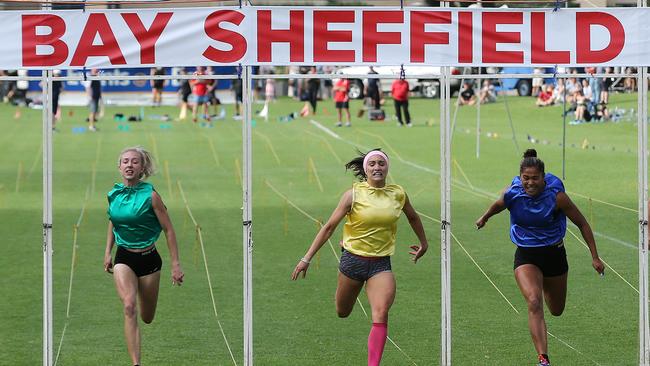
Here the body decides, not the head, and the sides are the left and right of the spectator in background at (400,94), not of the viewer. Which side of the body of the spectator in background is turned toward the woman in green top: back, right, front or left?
front

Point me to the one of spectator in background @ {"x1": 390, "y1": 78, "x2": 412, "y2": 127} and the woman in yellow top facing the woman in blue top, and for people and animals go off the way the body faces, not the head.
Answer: the spectator in background

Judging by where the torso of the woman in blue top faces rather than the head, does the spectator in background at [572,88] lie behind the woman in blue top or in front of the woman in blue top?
behind

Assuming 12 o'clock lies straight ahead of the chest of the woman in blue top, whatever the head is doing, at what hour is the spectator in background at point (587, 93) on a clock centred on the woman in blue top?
The spectator in background is roughly at 6 o'clock from the woman in blue top.

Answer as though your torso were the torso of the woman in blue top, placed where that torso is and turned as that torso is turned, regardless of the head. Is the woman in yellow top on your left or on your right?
on your right

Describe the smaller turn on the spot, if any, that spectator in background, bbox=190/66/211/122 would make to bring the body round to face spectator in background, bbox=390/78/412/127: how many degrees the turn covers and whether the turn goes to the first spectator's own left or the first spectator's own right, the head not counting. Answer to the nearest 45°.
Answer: approximately 45° to the first spectator's own left

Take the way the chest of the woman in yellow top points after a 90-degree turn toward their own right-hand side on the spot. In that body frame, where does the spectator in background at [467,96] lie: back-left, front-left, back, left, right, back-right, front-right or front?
right

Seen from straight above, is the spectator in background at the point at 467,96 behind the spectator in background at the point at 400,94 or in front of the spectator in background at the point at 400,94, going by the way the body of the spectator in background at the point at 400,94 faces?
behind

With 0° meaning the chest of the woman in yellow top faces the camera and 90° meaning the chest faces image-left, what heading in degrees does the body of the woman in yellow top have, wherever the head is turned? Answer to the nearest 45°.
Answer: approximately 0°

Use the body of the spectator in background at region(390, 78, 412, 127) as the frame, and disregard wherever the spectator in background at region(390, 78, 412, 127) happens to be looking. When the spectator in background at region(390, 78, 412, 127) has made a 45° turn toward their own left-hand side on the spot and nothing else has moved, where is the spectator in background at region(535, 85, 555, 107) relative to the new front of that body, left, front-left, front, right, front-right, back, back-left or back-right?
left

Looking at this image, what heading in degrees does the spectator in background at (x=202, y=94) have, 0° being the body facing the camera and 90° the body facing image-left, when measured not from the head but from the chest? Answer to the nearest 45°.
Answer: approximately 0°
